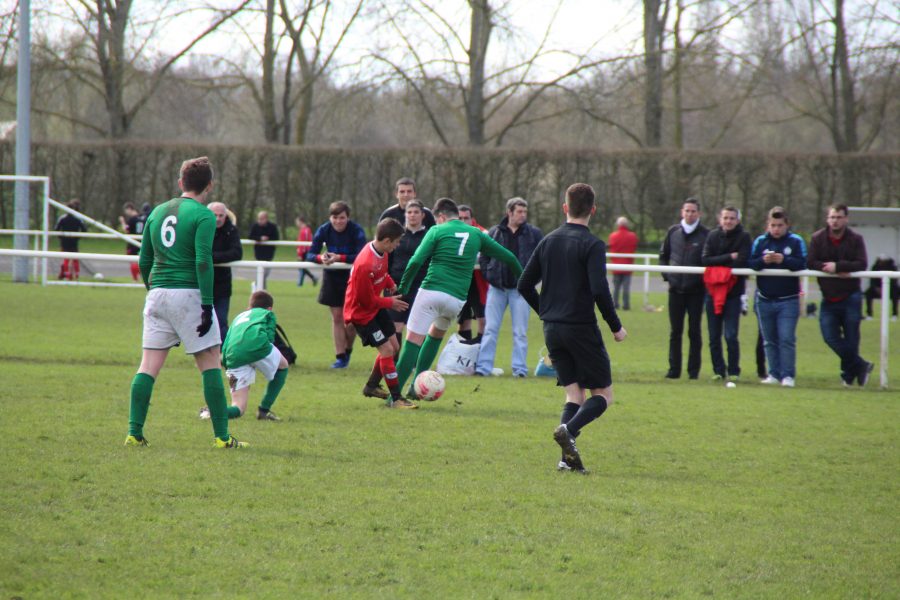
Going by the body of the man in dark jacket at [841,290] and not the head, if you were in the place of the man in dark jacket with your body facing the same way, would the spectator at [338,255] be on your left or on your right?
on your right

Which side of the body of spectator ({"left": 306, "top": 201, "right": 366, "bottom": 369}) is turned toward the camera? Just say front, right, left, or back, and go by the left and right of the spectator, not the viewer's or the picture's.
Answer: front

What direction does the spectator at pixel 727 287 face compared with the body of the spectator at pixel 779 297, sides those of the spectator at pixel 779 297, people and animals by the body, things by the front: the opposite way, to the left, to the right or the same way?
the same way

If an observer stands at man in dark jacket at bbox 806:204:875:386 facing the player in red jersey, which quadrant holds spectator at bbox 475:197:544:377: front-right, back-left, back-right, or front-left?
front-right

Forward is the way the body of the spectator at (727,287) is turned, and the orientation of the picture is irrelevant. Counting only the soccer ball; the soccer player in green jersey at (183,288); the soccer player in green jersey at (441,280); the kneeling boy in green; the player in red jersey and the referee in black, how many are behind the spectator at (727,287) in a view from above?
0

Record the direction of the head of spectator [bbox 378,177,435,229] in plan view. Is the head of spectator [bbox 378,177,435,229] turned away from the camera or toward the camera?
toward the camera

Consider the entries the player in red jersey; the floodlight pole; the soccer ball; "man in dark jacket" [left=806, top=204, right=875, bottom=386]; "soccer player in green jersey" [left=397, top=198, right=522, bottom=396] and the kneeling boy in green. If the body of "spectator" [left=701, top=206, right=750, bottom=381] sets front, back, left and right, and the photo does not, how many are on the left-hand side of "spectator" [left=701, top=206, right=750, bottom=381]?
1

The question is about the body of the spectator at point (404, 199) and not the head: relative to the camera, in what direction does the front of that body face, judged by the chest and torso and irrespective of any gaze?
toward the camera

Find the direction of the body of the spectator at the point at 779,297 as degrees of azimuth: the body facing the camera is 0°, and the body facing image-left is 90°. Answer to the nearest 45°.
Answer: approximately 0°

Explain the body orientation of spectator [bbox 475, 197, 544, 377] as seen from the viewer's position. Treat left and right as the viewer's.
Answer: facing the viewer

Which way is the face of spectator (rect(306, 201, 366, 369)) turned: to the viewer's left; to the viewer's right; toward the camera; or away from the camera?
toward the camera

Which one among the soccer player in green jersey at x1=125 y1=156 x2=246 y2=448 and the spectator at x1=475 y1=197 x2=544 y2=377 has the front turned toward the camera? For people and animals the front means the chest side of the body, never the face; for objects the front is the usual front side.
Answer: the spectator

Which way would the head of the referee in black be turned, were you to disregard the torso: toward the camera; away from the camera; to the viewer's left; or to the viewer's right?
away from the camera

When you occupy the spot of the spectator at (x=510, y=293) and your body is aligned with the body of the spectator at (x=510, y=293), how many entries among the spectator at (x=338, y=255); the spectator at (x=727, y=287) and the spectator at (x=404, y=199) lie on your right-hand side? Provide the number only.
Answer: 2

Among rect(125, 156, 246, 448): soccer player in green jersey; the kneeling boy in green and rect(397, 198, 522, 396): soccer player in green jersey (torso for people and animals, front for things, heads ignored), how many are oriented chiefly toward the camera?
0

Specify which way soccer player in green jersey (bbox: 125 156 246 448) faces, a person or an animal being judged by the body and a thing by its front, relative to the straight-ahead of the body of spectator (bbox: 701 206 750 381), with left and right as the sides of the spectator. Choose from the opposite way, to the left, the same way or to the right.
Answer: the opposite way

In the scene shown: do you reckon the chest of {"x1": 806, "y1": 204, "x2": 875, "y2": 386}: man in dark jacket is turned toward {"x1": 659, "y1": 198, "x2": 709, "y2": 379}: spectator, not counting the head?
no

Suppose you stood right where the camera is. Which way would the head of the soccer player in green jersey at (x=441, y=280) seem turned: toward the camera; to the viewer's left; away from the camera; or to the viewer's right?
away from the camera
